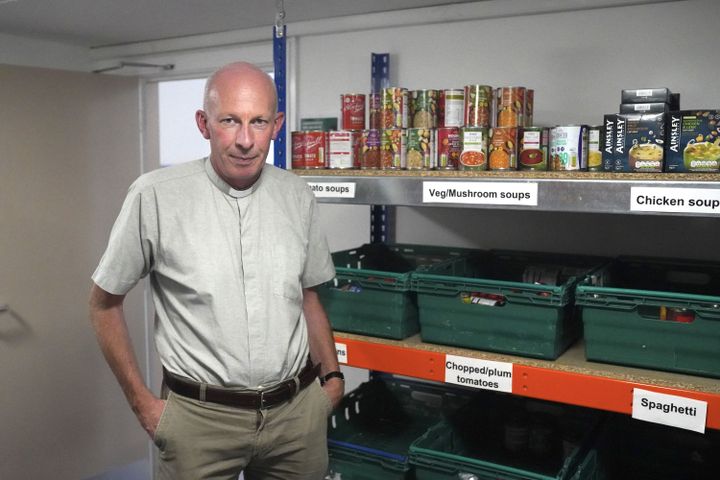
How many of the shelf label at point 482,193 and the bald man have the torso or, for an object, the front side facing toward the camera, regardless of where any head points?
2

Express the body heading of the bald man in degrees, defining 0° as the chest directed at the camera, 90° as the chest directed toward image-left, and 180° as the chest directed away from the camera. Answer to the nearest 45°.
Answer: approximately 0°

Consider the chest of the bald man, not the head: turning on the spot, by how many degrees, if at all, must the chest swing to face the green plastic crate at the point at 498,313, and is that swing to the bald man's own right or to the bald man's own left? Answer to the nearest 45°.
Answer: approximately 90° to the bald man's own left

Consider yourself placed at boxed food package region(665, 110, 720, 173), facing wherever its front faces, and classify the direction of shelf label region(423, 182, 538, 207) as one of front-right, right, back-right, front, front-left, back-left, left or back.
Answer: right

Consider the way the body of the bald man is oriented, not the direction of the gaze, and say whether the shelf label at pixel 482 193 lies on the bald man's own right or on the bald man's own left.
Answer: on the bald man's own left

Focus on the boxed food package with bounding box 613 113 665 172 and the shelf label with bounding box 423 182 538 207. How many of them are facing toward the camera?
2

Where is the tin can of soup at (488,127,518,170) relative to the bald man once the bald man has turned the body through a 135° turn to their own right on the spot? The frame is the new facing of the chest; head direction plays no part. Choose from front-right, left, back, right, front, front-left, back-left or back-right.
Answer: back-right

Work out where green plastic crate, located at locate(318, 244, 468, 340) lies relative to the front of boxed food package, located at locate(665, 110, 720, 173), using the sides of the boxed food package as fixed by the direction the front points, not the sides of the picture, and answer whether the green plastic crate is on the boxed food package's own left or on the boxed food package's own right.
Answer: on the boxed food package's own right

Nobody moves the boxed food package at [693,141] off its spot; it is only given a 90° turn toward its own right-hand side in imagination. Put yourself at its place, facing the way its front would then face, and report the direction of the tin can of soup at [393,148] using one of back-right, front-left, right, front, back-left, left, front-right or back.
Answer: front

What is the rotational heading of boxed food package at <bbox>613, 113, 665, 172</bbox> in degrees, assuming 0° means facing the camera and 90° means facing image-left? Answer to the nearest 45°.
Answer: approximately 0°
